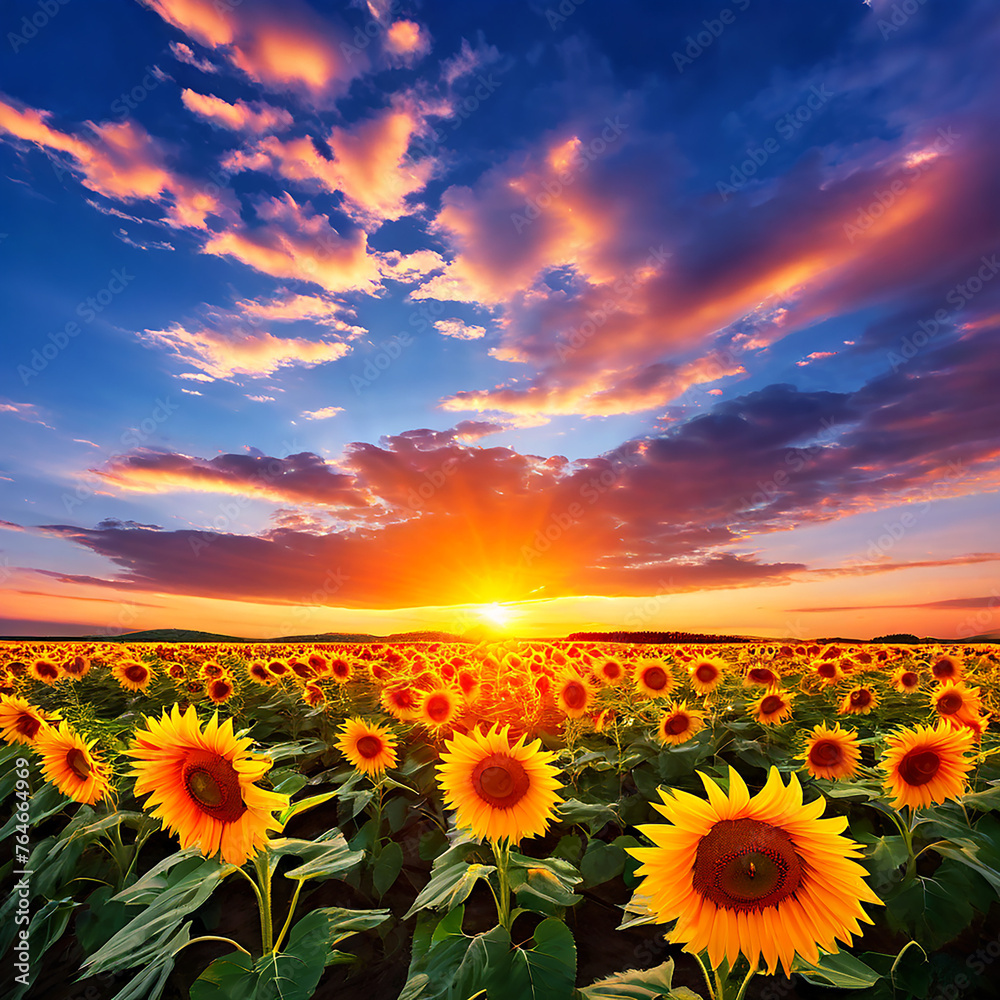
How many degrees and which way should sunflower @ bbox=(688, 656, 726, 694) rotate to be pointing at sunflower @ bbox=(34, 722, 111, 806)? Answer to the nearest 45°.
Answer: approximately 45° to its right

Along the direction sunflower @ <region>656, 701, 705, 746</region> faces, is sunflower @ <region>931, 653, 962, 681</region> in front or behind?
behind

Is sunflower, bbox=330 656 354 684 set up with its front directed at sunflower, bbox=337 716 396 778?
yes

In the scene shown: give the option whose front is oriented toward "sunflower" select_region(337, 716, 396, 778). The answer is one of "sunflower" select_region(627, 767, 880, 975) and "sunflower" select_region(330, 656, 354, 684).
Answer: "sunflower" select_region(330, 656, 354, 684)

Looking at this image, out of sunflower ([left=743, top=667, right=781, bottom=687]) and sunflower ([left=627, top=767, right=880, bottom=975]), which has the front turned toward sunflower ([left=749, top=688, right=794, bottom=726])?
sunflower ([left=743, top=667, right=781, bottom=687])

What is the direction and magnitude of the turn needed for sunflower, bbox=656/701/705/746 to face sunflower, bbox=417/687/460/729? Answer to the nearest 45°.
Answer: approximately 90° to its right

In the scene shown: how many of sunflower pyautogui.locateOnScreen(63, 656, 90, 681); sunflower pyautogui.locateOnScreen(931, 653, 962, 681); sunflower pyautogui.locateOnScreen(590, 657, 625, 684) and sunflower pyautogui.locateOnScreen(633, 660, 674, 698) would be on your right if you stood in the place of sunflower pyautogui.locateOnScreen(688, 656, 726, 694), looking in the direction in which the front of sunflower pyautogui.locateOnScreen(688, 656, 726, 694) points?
3

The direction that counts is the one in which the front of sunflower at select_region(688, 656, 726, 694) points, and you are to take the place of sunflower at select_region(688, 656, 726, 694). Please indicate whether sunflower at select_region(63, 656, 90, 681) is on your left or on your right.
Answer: on your right

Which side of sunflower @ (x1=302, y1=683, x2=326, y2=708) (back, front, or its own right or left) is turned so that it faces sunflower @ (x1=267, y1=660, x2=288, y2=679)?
back
